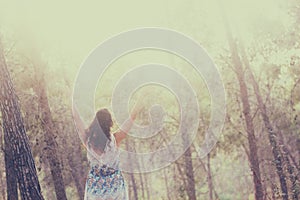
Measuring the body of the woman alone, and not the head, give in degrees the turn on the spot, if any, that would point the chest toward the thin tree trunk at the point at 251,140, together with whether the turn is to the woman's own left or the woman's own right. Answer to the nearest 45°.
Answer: approximately 45° to the woman's own right

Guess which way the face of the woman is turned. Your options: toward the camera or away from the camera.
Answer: away from the camera

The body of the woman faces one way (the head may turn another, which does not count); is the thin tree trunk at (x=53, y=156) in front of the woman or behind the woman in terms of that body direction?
in front

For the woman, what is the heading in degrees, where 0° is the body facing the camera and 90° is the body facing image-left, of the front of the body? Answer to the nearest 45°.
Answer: approximately 180°
